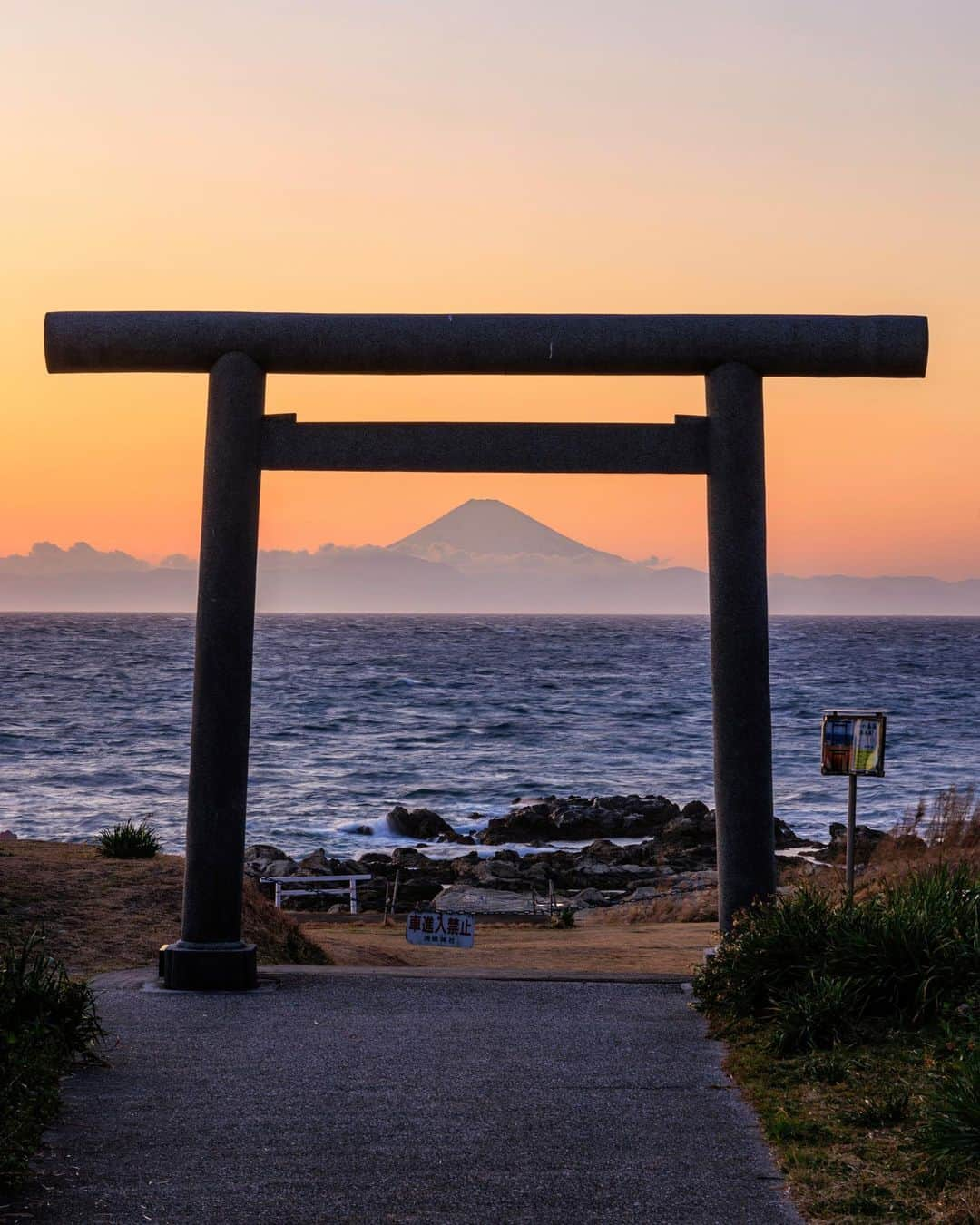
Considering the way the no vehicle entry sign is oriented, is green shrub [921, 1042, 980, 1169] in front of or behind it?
in front

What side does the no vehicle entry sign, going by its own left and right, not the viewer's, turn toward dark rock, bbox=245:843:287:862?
back

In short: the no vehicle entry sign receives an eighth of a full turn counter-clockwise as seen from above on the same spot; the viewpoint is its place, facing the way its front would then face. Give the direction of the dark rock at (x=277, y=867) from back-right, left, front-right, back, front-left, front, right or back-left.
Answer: back-left

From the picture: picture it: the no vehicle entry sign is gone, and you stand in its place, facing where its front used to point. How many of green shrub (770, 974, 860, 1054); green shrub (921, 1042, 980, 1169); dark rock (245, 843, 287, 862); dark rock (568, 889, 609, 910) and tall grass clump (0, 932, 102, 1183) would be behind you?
2

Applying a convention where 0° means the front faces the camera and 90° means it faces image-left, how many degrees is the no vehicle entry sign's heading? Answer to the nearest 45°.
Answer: approximately 0°

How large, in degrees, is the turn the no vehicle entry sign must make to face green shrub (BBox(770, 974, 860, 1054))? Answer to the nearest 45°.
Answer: approximately 45° to its left

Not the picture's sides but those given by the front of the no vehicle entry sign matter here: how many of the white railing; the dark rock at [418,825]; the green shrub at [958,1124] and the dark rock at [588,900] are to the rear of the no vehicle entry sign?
3

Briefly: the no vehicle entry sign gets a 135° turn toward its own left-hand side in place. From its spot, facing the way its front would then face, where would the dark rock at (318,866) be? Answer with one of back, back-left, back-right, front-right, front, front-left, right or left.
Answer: front-left

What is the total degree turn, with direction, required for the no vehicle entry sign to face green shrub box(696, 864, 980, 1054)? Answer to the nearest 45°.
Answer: approximately 45° to its left

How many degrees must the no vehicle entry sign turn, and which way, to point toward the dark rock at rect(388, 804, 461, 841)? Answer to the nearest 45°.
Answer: approximately 180°

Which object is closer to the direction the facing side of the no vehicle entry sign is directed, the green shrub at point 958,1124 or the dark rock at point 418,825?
the green shrub

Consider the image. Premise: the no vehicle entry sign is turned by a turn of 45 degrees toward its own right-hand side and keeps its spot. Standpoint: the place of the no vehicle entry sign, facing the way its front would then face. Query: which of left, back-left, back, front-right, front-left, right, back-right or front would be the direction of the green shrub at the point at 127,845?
right

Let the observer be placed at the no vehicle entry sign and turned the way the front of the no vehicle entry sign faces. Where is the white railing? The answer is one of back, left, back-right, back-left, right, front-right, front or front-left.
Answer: back
